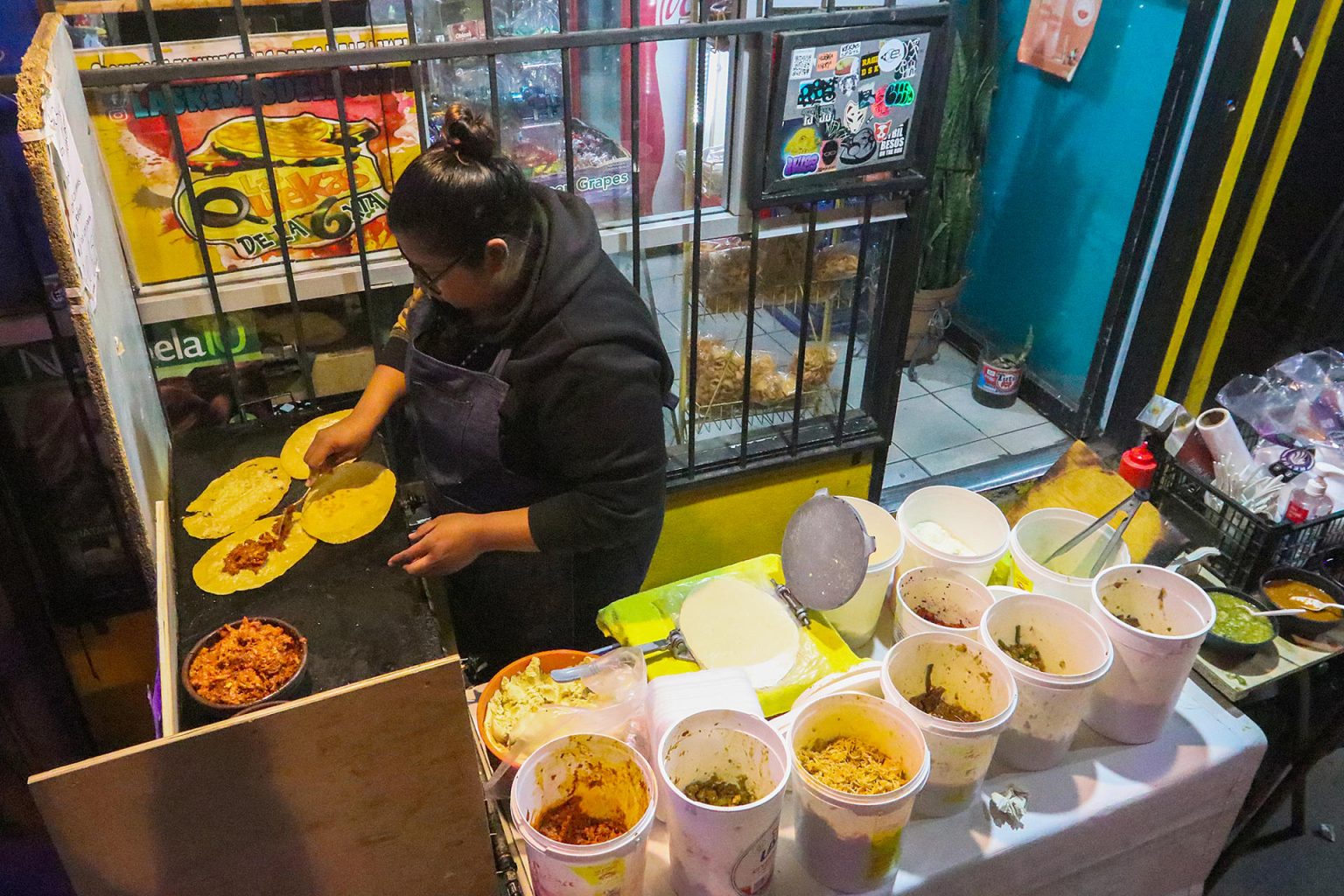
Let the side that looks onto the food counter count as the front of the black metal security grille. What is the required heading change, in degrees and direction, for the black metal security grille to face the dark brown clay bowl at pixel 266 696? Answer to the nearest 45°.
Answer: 0° — it already faces it

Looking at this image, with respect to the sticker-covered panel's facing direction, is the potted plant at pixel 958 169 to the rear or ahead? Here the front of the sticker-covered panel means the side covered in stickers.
to the rear

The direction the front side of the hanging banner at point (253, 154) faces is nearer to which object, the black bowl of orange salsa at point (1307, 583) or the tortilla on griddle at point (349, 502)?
the tortilla on griddle

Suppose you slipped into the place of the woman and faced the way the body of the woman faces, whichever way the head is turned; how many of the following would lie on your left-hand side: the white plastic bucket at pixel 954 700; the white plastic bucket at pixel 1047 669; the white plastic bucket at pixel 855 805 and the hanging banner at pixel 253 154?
3

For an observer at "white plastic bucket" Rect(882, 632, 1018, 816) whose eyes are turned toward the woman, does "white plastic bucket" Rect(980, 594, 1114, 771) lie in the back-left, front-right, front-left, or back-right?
back-right

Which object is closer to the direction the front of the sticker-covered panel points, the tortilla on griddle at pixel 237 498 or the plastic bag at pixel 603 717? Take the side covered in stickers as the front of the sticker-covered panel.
the plastic bag

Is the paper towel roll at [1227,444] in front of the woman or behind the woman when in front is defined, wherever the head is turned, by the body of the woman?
behind

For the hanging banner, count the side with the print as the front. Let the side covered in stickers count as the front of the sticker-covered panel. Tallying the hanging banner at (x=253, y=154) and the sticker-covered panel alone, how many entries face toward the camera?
2

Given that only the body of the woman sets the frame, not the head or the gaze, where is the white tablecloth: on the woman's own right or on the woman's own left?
on the woman's own left

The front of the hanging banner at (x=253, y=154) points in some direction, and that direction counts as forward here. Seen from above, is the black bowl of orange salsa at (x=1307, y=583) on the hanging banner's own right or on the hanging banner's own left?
on the hanging banner's own left
